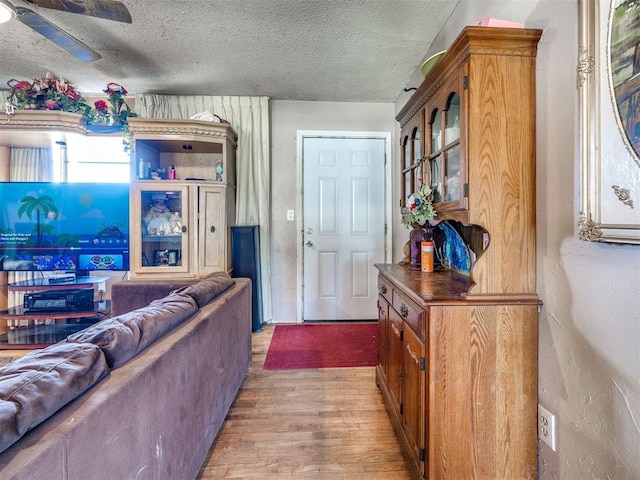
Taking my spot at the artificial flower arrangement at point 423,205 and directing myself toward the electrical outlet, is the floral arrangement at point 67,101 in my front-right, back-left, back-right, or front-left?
back-right

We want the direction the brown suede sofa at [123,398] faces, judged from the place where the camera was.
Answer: facing away from the viewer and to the left of the viewer

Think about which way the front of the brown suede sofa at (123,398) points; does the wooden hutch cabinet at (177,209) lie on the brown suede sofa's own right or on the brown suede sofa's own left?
on the brown suede sofa's own right

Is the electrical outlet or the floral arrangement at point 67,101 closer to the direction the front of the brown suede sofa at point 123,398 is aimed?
the floral arrangement

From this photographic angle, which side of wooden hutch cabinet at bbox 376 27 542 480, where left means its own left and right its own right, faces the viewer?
left

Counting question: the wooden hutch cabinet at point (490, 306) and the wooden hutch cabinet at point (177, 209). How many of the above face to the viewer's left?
1

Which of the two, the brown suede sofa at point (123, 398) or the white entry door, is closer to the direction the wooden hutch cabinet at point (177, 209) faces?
the brown suede sofa
